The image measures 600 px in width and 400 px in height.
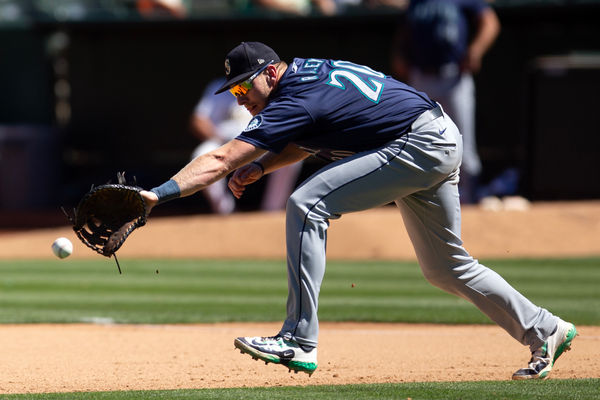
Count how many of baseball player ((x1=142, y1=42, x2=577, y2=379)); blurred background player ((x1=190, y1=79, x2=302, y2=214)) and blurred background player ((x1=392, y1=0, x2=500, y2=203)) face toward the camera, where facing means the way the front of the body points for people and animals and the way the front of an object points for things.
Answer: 2

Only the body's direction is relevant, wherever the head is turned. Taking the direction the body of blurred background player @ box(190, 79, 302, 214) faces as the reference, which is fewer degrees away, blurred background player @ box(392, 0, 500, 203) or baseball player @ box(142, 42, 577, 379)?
the baseball player

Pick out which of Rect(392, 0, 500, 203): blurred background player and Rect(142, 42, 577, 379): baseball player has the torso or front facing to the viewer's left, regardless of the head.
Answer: the baseball player

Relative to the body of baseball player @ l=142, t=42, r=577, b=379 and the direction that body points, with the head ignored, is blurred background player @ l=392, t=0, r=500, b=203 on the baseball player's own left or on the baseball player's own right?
on the baseball player's own right

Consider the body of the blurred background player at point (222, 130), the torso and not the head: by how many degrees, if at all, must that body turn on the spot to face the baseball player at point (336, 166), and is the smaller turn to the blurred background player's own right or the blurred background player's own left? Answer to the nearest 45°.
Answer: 0° — they already face them

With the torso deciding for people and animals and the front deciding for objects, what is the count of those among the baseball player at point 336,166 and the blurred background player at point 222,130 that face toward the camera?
1

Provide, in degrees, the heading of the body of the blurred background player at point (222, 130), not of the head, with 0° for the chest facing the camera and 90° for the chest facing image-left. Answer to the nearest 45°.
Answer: approximately 0°

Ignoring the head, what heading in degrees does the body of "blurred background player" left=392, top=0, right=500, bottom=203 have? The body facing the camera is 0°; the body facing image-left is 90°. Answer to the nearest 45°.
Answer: approximately 0°

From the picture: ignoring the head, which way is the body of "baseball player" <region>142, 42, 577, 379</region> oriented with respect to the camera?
to the viewer's left

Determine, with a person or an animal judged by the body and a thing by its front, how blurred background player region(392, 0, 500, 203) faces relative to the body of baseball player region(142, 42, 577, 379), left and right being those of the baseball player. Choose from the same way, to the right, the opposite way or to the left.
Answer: to the left

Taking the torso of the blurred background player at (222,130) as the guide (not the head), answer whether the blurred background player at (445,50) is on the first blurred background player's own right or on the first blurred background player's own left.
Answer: on the first blurred background player's own left

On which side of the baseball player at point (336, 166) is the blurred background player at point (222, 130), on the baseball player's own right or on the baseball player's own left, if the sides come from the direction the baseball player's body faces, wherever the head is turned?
on the baseball player's own right
